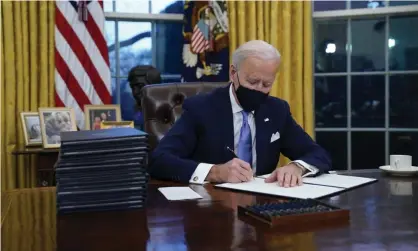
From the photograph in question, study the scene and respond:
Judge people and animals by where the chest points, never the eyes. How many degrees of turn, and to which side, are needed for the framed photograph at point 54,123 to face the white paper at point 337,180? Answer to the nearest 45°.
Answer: approximately 45° to its left

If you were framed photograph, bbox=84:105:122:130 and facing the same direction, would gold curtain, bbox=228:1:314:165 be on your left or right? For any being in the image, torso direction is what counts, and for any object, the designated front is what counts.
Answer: on your left

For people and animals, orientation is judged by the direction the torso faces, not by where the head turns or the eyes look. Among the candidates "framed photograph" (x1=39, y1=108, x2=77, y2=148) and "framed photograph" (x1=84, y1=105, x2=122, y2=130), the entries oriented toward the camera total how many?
2

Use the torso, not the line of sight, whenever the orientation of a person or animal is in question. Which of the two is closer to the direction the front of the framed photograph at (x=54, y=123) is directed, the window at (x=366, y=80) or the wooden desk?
the wooden desk

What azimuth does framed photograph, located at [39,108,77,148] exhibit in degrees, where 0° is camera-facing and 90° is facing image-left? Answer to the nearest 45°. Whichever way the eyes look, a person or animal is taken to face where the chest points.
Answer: approximately 0°

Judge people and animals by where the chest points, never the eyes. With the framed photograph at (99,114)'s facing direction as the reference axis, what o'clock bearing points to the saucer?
The saucer is roughly at 11 o'clock from the framed photograph.

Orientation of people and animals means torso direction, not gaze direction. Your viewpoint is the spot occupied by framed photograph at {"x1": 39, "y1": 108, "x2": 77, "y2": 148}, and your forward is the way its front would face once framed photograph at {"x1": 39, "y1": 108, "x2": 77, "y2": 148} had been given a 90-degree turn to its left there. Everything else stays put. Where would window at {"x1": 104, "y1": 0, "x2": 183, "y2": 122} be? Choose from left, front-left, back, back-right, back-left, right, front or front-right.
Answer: front-left

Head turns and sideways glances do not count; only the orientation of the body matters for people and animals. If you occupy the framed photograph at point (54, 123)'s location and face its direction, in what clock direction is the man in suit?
The man in suit is roughly at 11 o'clock from the framed photograph.
